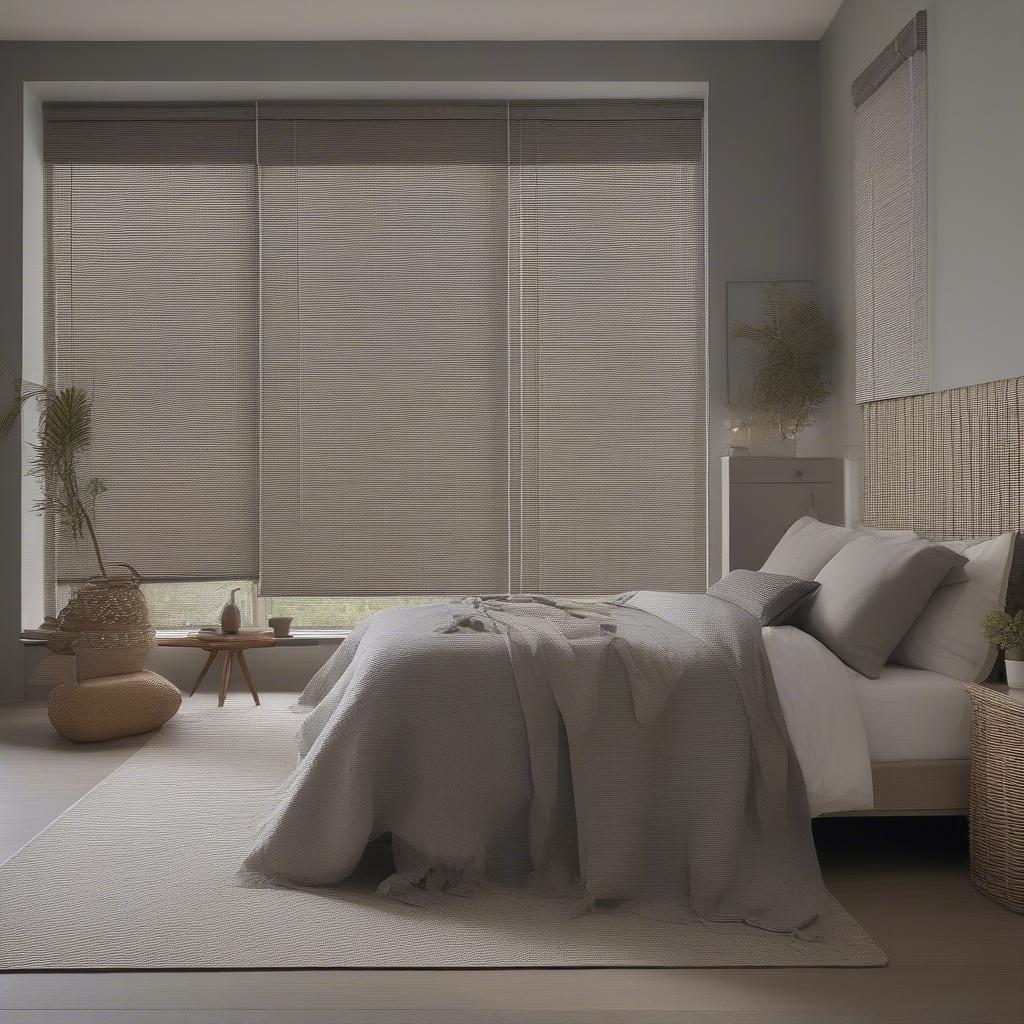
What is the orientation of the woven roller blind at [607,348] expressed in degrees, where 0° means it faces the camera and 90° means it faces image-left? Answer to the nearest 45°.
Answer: approximately 0°

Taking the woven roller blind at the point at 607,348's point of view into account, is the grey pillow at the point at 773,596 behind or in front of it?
in front

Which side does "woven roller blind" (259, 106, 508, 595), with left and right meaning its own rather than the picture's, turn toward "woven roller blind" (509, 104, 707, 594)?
left

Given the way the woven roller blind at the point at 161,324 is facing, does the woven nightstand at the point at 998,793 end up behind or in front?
in front

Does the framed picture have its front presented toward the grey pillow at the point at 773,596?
yes

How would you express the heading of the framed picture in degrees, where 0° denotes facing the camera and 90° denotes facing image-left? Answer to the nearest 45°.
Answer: approximately 0°

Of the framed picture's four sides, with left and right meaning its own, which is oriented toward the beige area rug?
front
